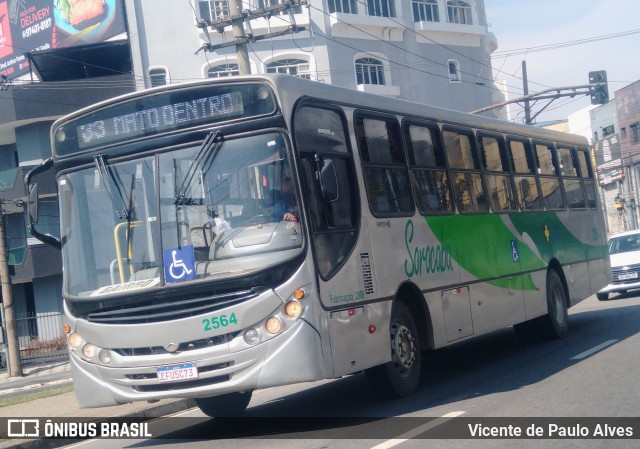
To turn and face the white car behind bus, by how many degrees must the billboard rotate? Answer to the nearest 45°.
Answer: approximately 90° to its left

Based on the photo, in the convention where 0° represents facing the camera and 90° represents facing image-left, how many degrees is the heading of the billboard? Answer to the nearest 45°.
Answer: approximately 45°

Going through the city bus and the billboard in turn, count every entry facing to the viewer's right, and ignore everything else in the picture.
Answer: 0

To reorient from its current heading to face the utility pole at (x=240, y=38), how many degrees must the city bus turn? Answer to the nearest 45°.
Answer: approximately 135° to its right

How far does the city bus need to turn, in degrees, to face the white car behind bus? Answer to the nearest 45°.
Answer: approximately 180°

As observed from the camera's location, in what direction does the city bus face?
facing the viewer and to the left of the viewer

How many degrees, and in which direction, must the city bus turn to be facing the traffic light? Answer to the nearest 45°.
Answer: approximately 180°

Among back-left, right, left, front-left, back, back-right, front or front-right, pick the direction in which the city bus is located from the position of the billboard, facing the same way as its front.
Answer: front-left

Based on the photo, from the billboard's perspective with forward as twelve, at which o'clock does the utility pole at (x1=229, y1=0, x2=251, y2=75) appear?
The utility pole is roughly at 10 o'clock from the billboard.

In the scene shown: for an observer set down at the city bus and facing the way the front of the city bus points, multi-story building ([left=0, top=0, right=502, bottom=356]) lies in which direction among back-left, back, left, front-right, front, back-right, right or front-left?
back-right
